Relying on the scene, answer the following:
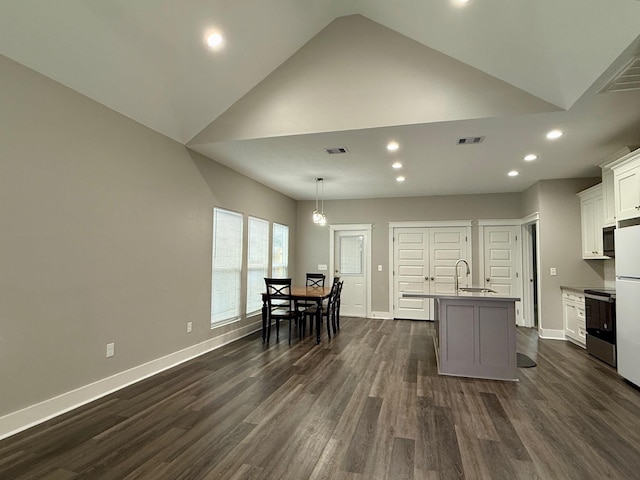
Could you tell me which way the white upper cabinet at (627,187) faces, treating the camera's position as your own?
facing the viewer and to the left of the viewer

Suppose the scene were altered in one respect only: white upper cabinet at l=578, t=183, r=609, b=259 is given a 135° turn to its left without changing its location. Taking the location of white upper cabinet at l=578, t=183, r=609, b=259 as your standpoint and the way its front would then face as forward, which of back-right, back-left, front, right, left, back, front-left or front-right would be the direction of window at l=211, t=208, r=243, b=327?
back-right

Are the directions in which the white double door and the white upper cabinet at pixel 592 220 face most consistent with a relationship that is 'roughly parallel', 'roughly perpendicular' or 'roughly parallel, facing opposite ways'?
roughly perpendicular

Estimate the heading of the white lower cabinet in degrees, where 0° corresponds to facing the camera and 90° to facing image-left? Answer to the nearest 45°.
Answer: approximately 45°

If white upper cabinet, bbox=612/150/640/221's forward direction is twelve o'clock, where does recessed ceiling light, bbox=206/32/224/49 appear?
The recessed ceiling light is roughly at 12 o'clock from the white upper cabinet.

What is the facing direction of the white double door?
toward the camera

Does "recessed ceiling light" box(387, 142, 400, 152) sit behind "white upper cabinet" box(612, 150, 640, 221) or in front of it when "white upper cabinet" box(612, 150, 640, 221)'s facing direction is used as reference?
in front

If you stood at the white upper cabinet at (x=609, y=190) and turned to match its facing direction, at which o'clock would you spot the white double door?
The white double door is roughly at 2 o'clock from the white upper cabinet.

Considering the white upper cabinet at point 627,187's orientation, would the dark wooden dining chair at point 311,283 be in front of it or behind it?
in front

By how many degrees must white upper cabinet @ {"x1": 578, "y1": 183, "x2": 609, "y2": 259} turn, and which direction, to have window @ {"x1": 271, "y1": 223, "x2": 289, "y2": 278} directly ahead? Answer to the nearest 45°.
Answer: approximately 45° to its right

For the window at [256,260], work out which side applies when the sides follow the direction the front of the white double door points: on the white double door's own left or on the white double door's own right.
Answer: on the white double door's own right
